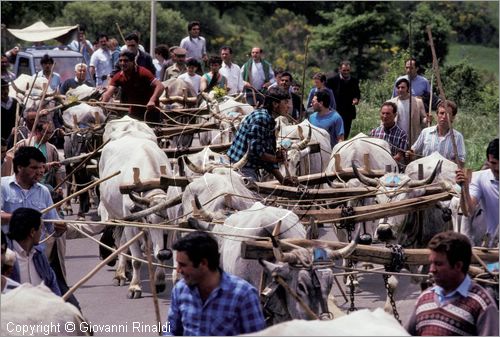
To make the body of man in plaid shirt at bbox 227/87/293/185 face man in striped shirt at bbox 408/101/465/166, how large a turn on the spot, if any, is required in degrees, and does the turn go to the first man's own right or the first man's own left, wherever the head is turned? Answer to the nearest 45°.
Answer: approximately 45° to the first man's own left

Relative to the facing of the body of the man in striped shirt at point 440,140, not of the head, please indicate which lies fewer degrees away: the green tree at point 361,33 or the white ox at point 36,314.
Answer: the white ox

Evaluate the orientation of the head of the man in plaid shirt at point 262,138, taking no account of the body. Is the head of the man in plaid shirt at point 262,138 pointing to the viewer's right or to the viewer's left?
to the viewer's right

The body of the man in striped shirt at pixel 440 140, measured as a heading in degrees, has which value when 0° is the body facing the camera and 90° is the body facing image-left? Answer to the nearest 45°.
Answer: approximately 0°

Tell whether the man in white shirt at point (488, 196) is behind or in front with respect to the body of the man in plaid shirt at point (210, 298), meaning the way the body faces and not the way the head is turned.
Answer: behind

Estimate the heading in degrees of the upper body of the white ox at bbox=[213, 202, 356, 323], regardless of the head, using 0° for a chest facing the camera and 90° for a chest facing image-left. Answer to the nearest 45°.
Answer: approximately 315°

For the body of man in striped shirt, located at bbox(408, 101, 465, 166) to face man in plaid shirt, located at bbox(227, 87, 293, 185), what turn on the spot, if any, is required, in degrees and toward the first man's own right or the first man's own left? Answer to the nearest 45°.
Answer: approximately 45° to the first man's own right

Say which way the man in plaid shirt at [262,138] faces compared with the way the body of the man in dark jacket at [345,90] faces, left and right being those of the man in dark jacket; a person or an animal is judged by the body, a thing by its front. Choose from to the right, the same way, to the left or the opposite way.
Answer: to the left

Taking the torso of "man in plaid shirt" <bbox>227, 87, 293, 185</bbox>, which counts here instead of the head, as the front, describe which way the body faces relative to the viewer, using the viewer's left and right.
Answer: facing to the right of the viewer

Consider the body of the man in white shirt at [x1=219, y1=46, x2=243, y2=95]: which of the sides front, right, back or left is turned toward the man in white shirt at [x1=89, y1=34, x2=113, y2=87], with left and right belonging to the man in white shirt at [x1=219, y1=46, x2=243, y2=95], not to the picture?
right
